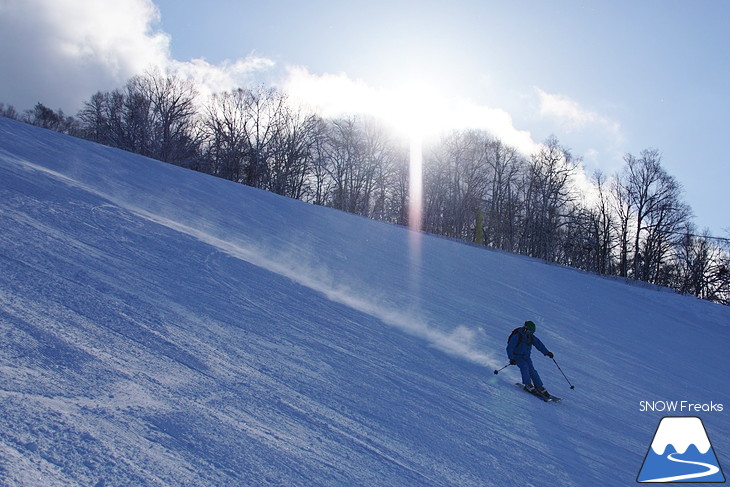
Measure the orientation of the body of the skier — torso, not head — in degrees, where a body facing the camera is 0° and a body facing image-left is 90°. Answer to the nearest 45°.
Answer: approximately 315°
